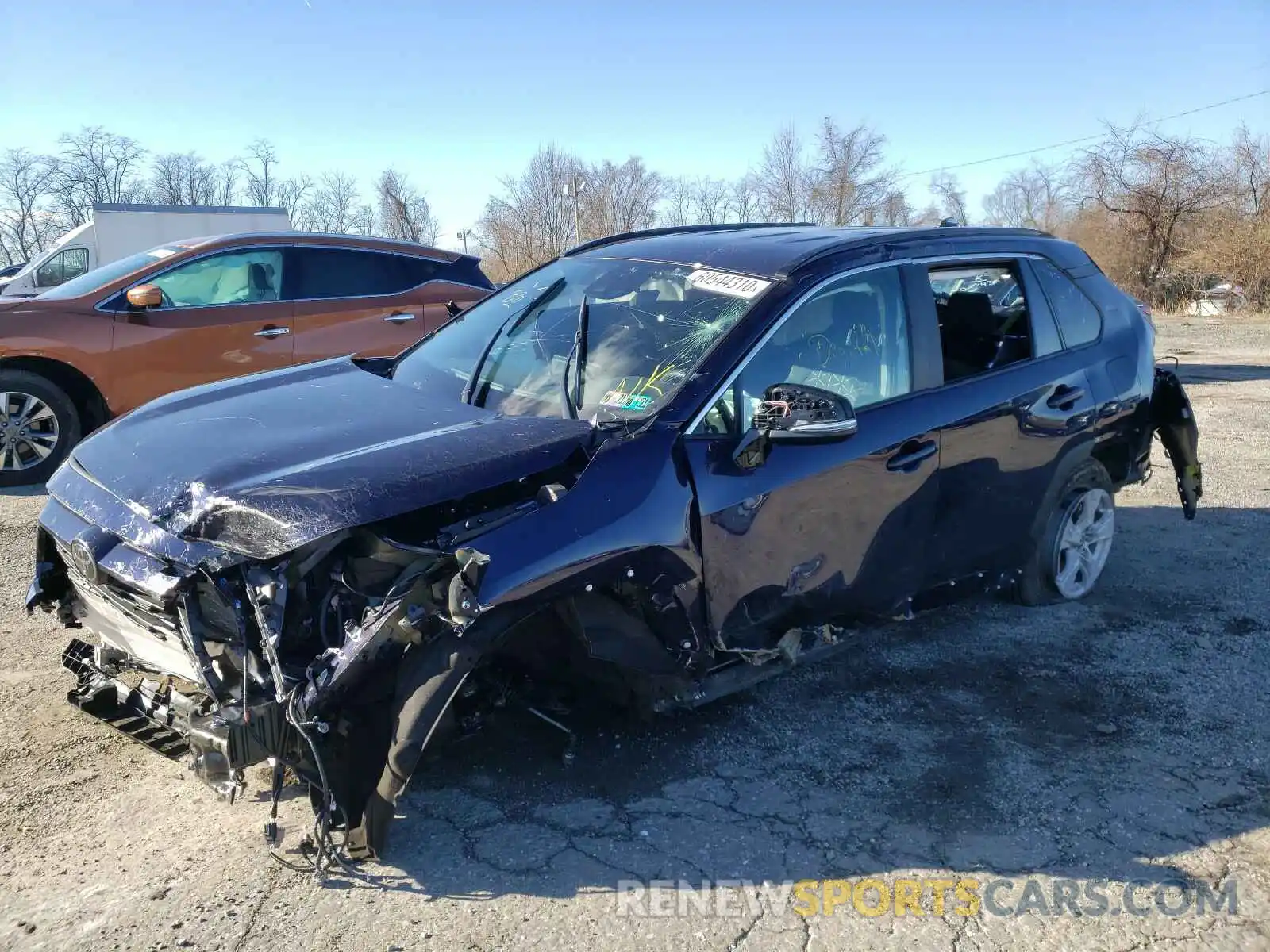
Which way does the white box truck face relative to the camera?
to the viewer's left

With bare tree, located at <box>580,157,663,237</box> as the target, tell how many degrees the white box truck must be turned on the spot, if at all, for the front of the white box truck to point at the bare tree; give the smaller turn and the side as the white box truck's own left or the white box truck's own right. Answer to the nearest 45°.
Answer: approximately 135° to the white box truck's own right

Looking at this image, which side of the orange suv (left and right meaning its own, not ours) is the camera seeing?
left

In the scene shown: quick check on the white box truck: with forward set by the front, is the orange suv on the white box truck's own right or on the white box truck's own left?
on the white box truck's own left

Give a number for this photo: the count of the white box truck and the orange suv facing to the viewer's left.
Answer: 2
